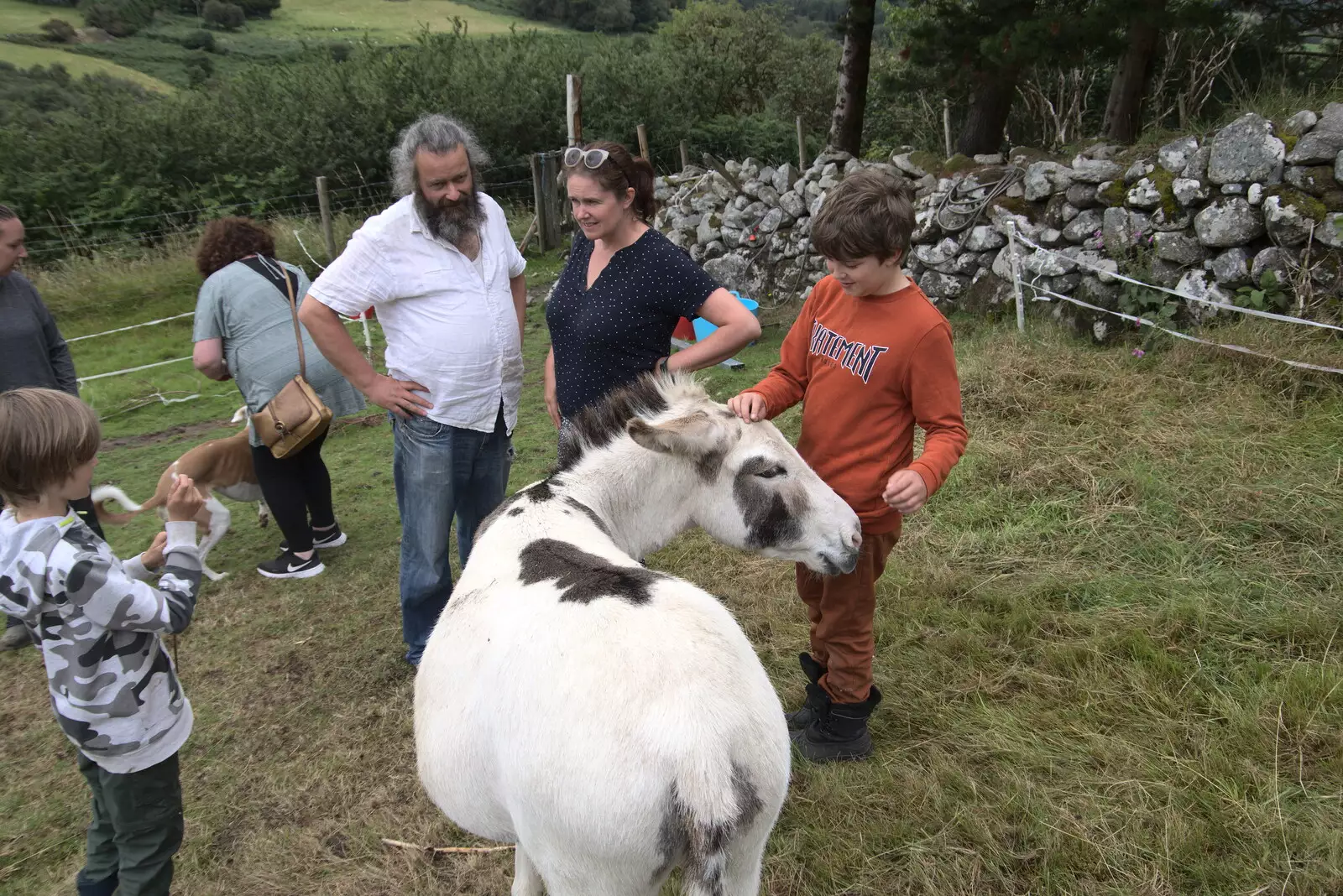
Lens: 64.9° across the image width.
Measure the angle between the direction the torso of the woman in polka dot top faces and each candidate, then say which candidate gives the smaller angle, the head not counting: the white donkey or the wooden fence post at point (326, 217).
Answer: the white donkey

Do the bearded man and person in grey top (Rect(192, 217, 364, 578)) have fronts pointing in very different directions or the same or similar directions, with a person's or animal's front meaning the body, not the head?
very different directions

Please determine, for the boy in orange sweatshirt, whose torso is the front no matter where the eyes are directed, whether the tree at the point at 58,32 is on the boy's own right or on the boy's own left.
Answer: on the boy's own right

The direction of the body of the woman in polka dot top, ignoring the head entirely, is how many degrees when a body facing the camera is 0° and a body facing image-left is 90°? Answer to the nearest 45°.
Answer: approximately 45°

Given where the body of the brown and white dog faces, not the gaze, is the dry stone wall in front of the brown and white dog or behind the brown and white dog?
in front

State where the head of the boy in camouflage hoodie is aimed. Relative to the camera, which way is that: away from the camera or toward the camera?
away from the camera

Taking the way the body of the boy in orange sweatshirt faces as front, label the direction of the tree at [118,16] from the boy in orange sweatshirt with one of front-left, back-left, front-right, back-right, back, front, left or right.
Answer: right

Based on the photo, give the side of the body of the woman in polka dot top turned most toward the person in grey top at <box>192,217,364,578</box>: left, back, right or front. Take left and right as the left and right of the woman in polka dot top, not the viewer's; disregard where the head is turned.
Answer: right

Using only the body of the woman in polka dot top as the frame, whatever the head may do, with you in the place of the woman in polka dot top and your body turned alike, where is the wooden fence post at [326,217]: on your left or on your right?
on your right
